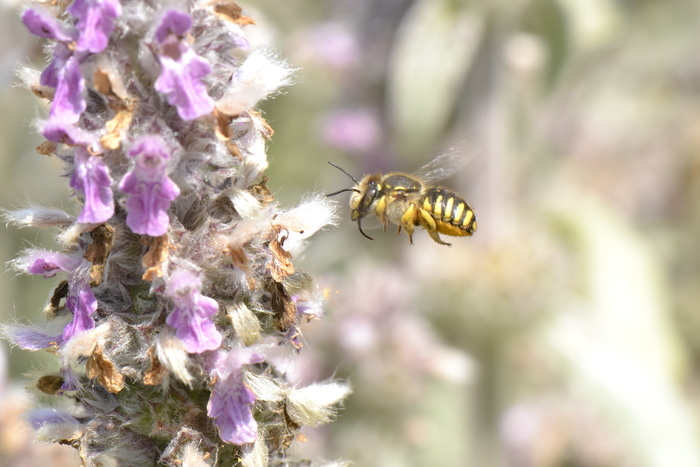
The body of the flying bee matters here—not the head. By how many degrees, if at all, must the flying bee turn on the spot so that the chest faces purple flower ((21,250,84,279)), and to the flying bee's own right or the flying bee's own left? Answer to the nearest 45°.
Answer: approximately 45° to the flying bee's own left

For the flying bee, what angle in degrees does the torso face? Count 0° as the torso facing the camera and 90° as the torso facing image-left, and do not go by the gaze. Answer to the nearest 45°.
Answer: approximately 90°

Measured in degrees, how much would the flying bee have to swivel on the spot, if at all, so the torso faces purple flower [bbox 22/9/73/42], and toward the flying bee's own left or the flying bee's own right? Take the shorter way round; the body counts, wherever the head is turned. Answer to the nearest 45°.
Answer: approximately 45° to the flying bee's own left

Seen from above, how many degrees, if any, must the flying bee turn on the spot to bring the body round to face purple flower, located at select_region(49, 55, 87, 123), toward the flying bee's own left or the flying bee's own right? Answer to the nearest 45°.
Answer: approximately 45° to the flying bee's own left
